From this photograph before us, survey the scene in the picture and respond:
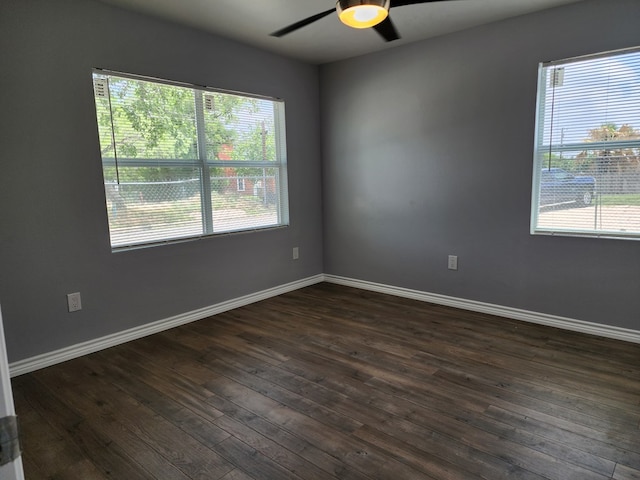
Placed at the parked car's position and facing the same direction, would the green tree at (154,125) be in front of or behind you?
behind

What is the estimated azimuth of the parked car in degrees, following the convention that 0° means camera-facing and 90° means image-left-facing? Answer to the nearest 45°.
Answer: approximately 270°

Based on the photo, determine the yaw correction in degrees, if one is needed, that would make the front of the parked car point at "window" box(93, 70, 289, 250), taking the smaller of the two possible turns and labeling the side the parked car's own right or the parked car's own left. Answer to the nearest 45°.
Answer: approximately 135° to the parked car's own right
